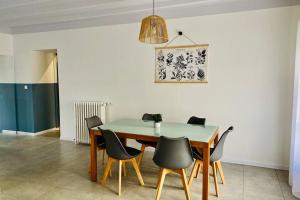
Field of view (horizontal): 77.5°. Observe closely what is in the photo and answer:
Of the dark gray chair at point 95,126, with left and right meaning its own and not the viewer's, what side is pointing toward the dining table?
front

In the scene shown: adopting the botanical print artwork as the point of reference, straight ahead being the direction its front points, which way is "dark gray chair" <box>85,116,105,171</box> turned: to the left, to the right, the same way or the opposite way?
to the left

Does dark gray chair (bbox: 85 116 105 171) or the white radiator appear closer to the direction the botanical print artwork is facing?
the dark gray chair

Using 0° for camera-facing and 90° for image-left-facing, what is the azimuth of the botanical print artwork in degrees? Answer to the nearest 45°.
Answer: approximately 0°

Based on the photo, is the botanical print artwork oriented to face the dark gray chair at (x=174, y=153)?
yes

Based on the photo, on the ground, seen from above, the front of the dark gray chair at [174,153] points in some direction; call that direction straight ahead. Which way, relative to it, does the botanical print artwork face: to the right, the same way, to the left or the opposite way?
the opposite way

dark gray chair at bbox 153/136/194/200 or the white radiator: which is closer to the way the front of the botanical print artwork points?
the dark gray chair

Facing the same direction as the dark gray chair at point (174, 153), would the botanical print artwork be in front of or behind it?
in front

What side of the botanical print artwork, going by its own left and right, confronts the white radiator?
right

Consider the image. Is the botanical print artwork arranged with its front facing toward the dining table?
yes

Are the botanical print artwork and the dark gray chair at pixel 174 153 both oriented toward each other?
yes

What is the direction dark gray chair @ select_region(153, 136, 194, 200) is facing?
away from the camera
